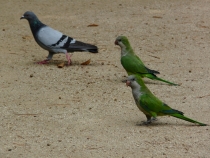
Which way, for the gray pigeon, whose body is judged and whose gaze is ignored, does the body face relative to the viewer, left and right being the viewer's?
facing to the left of the viewer
